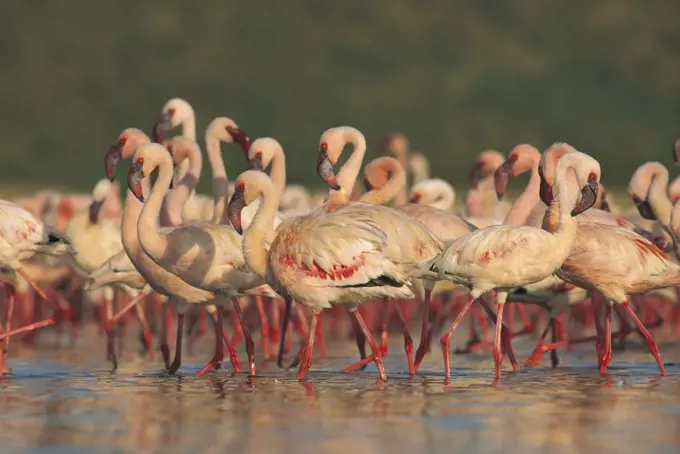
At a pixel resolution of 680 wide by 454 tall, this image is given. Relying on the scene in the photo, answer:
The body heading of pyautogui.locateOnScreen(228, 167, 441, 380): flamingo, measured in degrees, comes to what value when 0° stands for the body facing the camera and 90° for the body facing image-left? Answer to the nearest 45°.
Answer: approximately 90°

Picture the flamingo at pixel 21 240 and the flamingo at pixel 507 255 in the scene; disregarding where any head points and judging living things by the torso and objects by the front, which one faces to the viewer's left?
the flamingo at pixel 21 240

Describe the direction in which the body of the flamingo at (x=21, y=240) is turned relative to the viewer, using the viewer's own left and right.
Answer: facing to the left of the viewer

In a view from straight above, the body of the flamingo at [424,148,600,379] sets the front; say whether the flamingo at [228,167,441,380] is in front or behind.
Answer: behind

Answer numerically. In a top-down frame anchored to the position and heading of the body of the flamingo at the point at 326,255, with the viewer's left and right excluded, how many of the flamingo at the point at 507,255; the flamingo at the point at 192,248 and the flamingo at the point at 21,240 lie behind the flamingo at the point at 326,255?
1

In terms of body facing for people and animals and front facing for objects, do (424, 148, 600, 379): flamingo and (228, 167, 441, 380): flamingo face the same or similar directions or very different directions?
very different directions

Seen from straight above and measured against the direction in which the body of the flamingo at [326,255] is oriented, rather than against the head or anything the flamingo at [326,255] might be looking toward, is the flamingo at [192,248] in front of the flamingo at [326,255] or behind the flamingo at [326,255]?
in front

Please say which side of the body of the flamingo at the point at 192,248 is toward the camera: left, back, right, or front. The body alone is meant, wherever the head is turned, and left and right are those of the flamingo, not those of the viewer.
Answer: left

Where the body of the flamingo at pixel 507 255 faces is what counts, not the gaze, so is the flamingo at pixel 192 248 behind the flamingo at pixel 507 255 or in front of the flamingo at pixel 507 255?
behind

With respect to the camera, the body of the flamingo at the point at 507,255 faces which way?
to the viewer's right
